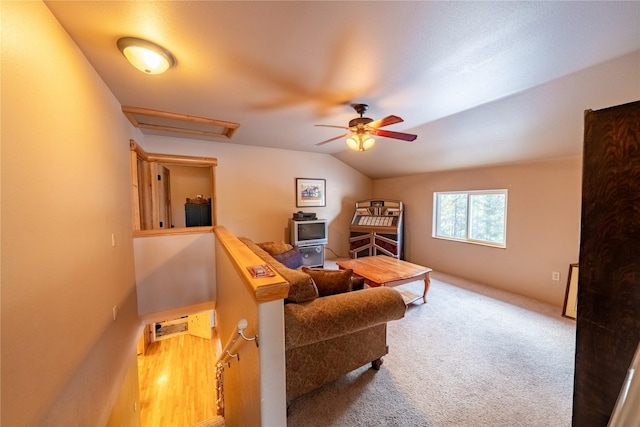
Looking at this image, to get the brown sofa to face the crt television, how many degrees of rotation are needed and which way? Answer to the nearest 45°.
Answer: approximately 45° to its left

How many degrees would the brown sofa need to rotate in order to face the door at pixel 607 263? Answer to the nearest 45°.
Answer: approximately 90° to its right

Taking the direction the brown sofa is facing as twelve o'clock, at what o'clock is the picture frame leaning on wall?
The picture frame leaning on wall is roughly at 1 o'clock from the brown sofa.

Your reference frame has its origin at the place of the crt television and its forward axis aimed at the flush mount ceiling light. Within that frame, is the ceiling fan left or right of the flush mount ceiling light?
left

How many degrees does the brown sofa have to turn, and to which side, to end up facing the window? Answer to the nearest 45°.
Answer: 0° — it already faces it

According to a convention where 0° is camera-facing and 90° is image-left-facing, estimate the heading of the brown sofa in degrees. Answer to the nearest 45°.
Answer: approximately 225°

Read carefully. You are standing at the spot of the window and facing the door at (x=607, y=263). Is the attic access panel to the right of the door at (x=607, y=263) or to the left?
right

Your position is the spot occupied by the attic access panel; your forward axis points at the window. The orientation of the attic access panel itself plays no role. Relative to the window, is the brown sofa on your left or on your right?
right
